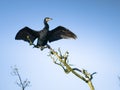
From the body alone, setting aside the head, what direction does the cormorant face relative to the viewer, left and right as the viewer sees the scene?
facing the viewer and to the right of the viewer
